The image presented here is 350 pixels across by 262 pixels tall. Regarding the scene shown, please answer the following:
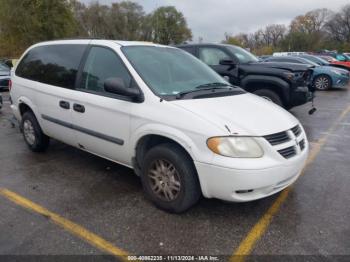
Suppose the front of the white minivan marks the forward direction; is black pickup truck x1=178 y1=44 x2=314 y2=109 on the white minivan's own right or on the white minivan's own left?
on the white minivan's own left

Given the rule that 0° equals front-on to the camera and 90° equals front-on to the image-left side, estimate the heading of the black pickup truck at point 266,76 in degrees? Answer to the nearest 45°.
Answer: approximately 315°

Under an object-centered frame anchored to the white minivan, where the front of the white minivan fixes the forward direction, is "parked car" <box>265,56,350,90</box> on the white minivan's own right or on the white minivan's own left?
on the white minivan's own left

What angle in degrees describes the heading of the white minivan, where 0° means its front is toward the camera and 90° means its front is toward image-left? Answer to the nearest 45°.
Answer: approximately 315°

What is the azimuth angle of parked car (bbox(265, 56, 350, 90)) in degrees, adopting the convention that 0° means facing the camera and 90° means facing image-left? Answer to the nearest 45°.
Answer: approximately 315°

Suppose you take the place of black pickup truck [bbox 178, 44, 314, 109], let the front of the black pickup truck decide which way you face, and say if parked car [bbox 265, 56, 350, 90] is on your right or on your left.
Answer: on your left

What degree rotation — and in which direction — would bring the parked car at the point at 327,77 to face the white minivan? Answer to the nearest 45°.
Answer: approximately 45° to its right

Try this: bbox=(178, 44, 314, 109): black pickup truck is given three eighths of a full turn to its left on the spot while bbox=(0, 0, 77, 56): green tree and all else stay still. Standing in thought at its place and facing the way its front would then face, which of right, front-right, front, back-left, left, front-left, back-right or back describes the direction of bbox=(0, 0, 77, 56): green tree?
front-left
